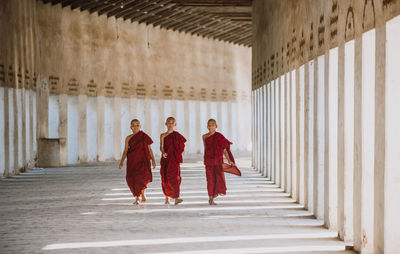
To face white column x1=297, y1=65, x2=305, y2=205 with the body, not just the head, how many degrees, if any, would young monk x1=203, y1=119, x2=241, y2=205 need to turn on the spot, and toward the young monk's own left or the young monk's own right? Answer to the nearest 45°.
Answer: approximately 90° to the young monk's own left

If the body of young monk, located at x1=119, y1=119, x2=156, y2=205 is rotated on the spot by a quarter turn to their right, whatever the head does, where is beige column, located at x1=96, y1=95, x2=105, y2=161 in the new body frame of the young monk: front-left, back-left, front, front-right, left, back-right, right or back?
right

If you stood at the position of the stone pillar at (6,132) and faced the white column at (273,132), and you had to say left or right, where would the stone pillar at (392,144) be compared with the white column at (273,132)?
right

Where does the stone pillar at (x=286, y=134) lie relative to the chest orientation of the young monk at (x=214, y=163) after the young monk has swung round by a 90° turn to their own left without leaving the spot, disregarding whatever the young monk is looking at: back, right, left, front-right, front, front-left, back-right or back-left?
front-left

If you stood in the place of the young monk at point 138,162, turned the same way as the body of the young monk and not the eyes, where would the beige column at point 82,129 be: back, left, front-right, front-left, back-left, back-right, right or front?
back

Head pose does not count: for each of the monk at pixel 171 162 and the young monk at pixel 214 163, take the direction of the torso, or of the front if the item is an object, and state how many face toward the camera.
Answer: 2

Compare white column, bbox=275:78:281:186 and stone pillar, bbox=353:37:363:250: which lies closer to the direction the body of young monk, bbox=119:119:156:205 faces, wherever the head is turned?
the stone pillar

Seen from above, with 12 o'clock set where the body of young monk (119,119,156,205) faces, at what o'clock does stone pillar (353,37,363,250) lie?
The stone pillar is roughly at 11 o'clock from the young monk.

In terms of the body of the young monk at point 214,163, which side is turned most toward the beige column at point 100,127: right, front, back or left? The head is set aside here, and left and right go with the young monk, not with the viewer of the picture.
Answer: back

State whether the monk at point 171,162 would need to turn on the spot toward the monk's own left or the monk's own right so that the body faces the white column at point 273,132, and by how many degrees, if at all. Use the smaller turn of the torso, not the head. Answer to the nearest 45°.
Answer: approximately 135° to the monk's own left

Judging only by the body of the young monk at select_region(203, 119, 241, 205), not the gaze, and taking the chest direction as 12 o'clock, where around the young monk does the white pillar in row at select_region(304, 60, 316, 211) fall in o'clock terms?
The white pillar in row is roughly at 10 o'clock from the young monk.

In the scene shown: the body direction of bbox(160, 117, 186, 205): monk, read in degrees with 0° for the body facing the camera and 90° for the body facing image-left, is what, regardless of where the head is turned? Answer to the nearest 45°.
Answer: approximately 0°

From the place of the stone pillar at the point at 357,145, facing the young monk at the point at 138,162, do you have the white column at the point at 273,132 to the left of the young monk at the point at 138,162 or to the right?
right
